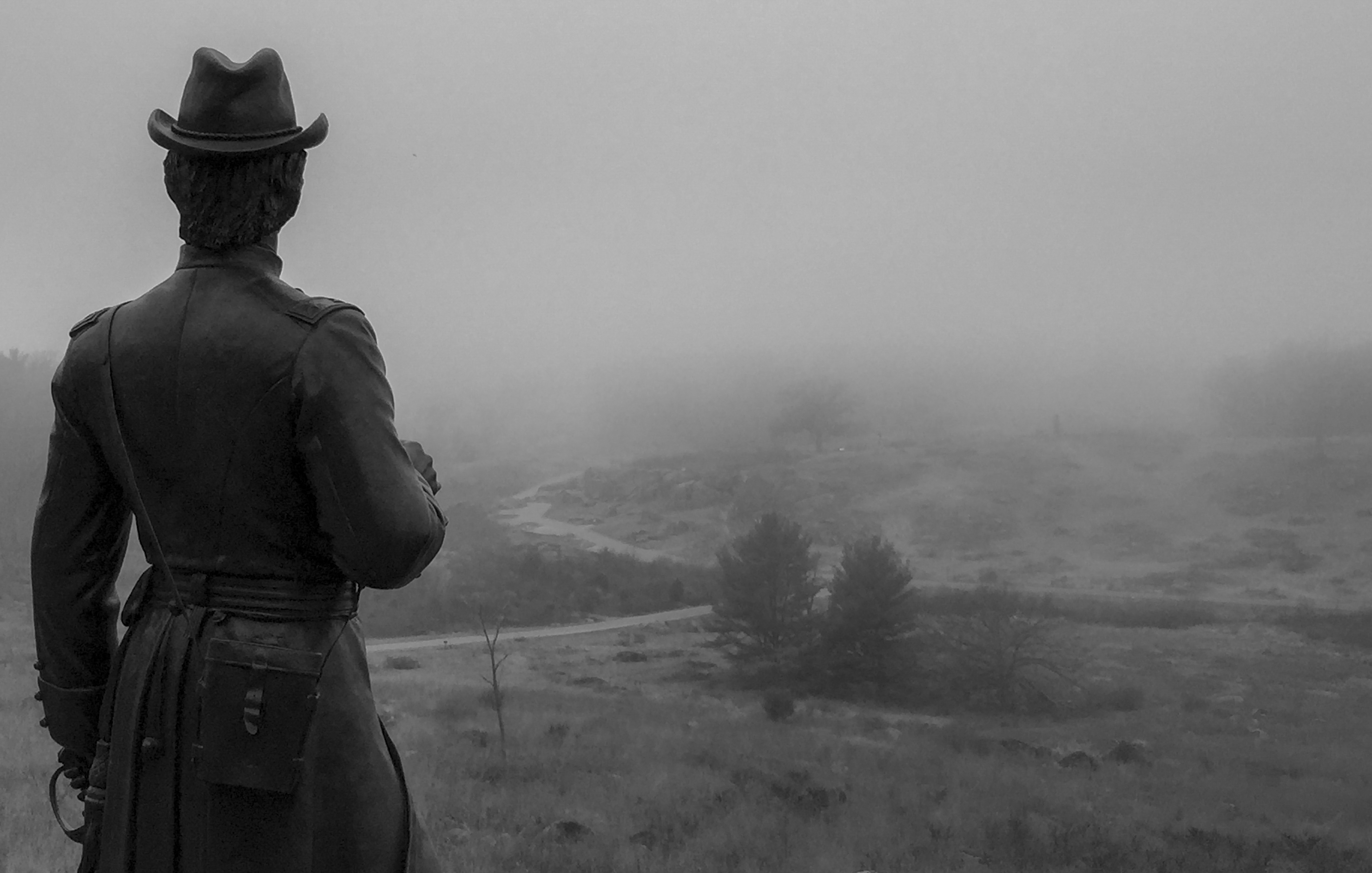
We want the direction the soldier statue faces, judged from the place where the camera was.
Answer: facing away from the viewer and to the right of the viewer
